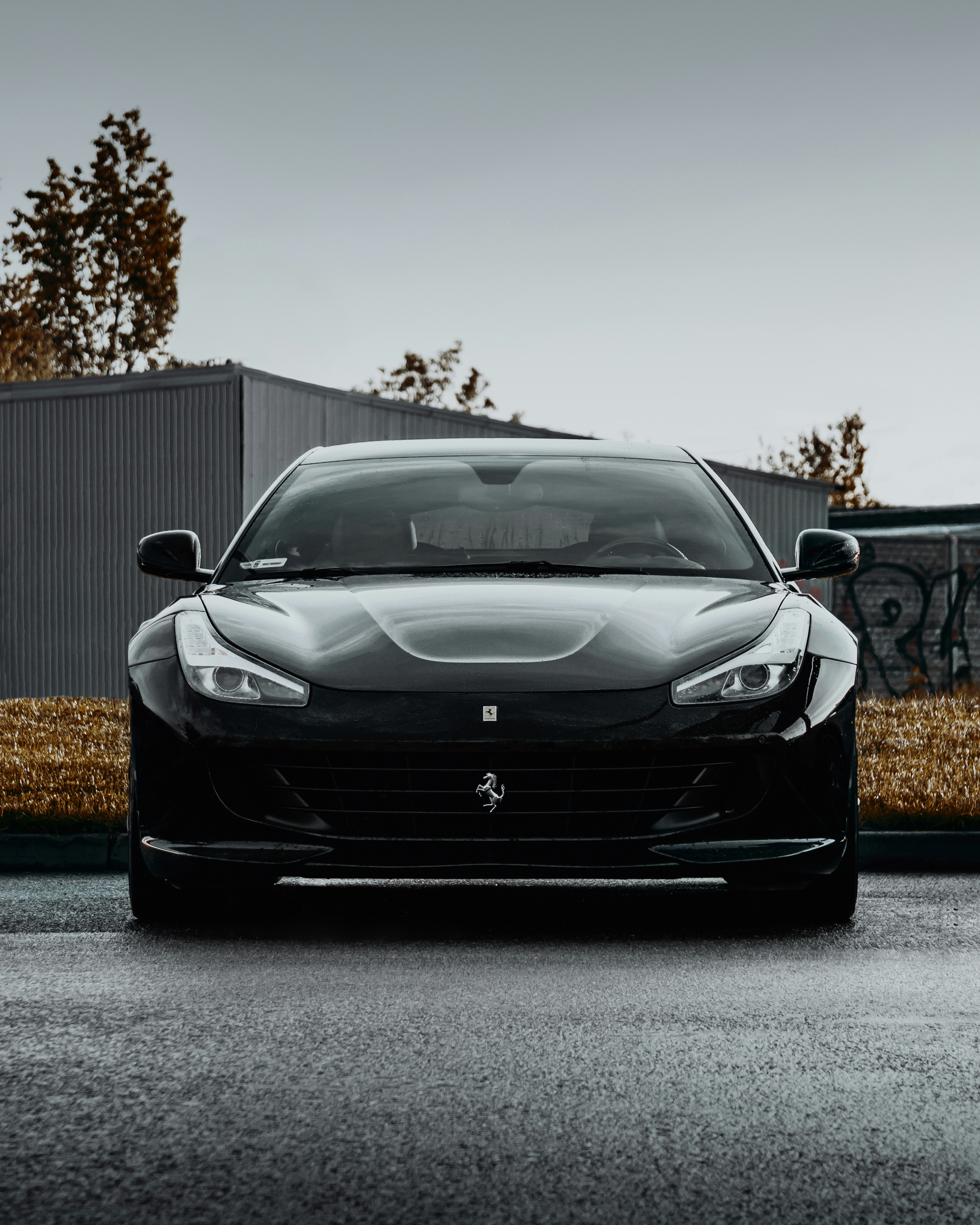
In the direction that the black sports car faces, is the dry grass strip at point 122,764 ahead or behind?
behind

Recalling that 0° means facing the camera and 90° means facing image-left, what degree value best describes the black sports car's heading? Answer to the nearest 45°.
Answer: approximately 0°

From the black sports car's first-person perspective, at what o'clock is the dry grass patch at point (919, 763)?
The dry grass patch is roughly at 7 o'clock from the black sports car.
